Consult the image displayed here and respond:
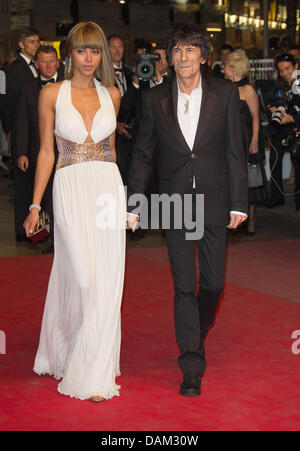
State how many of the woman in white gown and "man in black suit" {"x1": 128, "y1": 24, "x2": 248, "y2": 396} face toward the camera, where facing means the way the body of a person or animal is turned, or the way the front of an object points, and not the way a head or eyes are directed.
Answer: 2

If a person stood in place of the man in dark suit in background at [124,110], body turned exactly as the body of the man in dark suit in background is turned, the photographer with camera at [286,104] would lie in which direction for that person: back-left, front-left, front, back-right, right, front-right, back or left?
left

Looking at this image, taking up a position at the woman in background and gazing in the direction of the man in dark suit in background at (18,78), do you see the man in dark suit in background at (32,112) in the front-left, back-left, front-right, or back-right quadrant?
front-left

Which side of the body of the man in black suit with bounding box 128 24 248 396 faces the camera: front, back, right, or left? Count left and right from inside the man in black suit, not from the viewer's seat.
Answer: front

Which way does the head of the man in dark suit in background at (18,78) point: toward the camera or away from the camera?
toward the camera

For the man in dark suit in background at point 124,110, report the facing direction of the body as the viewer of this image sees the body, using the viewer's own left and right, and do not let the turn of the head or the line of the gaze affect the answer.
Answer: facing the viewer

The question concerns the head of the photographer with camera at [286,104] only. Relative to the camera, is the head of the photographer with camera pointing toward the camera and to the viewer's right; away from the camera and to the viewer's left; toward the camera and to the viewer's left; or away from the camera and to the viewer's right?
toward the camera and to the viewer's left

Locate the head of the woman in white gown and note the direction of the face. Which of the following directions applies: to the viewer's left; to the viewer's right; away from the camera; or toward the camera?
toward the camera

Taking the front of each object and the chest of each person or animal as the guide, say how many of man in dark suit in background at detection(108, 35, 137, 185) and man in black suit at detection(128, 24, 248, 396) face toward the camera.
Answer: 2

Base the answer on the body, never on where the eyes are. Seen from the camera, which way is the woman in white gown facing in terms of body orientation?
toward the camera

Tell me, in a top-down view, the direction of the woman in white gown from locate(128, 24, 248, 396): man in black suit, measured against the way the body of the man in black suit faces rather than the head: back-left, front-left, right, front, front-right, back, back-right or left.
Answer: right

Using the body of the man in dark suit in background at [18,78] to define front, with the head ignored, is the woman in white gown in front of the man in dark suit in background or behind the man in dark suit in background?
in front

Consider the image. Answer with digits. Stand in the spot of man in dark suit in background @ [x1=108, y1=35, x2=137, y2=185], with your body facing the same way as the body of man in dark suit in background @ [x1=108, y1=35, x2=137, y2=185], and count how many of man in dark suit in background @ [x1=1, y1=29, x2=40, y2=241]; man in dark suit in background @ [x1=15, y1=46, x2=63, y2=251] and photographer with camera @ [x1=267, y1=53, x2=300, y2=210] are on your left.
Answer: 1

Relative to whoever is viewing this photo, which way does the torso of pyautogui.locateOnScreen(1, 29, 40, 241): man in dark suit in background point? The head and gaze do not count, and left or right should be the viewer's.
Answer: facing the viewer and to the right of the viewer

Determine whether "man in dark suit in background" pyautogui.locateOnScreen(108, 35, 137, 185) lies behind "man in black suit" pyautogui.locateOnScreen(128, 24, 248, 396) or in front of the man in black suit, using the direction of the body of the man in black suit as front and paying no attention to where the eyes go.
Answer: behind

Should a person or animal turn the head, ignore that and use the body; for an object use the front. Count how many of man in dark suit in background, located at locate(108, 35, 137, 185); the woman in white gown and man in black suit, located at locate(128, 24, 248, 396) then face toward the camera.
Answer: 3

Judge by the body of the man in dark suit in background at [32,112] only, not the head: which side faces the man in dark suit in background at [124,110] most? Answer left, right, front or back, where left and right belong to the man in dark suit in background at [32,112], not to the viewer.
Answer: left
